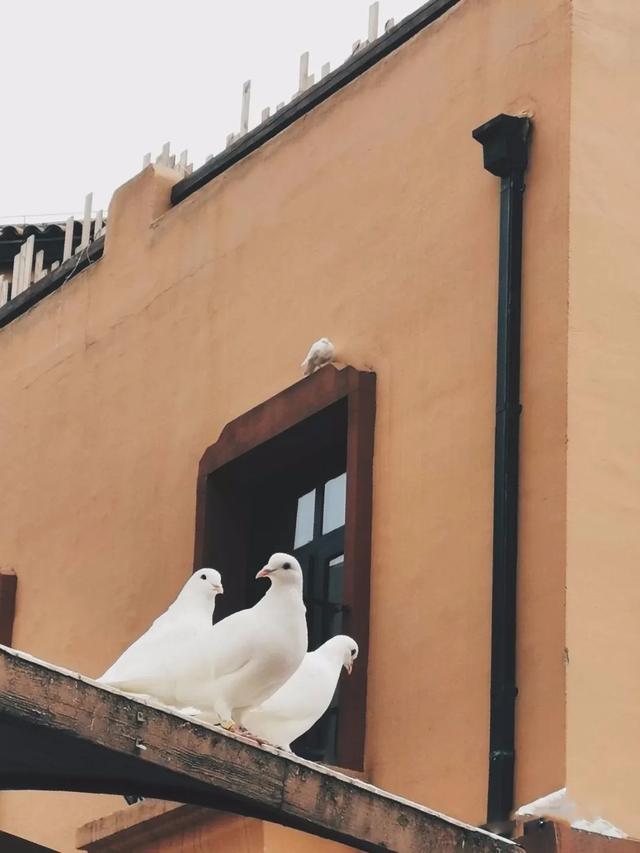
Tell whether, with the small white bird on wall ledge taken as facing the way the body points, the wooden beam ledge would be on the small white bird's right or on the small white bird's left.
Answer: on the small white bird's right

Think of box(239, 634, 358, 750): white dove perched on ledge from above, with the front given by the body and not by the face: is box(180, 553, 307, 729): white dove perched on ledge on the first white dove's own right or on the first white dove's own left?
on the first white dove's own right

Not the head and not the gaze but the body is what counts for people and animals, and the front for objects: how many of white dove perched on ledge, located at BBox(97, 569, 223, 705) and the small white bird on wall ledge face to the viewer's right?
2

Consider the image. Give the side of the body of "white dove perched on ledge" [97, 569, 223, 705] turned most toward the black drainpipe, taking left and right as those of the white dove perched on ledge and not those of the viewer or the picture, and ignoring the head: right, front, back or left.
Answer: front

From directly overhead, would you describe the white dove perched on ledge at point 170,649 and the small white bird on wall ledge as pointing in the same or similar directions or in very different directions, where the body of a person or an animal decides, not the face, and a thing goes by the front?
same or similar directions

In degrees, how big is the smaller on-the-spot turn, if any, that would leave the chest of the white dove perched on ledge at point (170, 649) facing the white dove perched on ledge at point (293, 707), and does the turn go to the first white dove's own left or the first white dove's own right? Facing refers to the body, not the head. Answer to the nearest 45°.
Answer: approximately 45° to the first white dove's own left

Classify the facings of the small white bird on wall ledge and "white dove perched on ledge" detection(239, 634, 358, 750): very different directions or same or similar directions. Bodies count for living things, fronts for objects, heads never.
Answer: same or similar directions

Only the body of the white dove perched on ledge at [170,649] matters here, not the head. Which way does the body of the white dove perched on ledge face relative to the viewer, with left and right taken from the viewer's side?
facing to the right of the viewer

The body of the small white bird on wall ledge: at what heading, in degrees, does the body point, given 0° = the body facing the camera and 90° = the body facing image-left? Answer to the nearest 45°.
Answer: approximately 270°

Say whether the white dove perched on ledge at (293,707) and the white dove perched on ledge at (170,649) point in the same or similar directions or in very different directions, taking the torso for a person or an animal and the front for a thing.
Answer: same or similar directions
